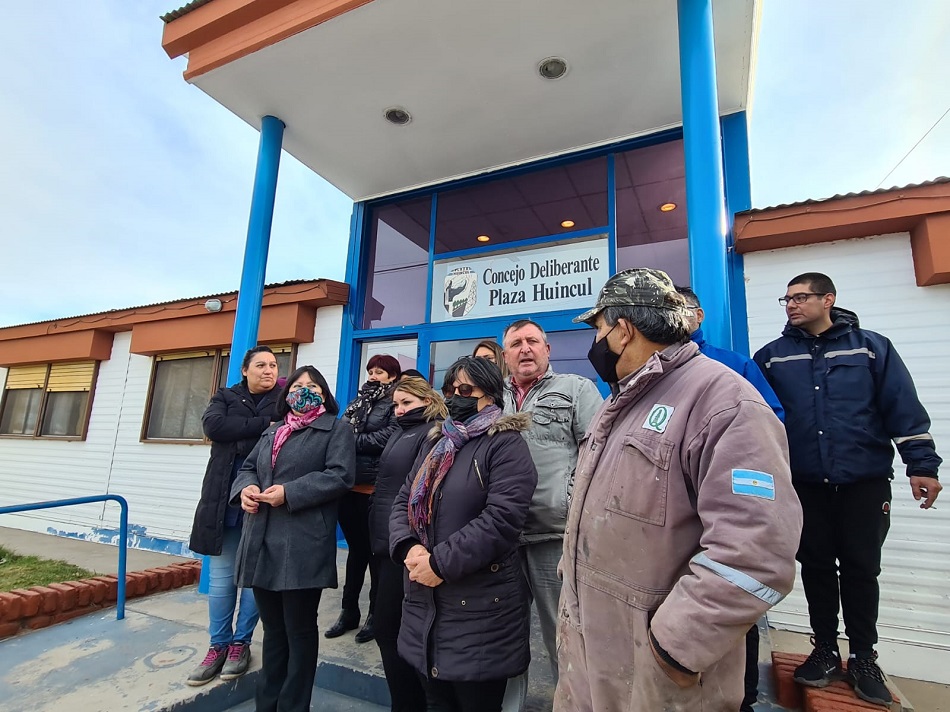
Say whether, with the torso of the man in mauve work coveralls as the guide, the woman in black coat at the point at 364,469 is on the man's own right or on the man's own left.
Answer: on the man's own right

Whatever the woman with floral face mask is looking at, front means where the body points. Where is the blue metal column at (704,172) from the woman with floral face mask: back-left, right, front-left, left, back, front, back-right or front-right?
back-left

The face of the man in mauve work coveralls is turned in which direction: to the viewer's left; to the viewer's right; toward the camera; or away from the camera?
to the viewer's left

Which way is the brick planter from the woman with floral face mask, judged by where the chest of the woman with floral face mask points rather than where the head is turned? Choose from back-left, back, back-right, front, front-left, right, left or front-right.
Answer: right

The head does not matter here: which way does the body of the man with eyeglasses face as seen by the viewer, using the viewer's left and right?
facing the viewer and to the left of the viewer

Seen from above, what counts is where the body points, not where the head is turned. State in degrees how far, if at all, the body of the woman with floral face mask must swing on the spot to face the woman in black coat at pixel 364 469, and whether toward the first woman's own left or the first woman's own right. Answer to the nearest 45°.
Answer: approximately 180°

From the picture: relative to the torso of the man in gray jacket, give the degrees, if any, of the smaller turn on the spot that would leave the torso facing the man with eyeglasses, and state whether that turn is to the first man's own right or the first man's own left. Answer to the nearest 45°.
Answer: approximately 135° to the first man's own left

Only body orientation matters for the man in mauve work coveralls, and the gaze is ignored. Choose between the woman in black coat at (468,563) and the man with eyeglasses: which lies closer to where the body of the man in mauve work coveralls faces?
the woman in black coat

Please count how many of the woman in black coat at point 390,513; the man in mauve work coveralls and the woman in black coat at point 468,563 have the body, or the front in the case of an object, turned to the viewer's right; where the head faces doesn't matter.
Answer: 0
